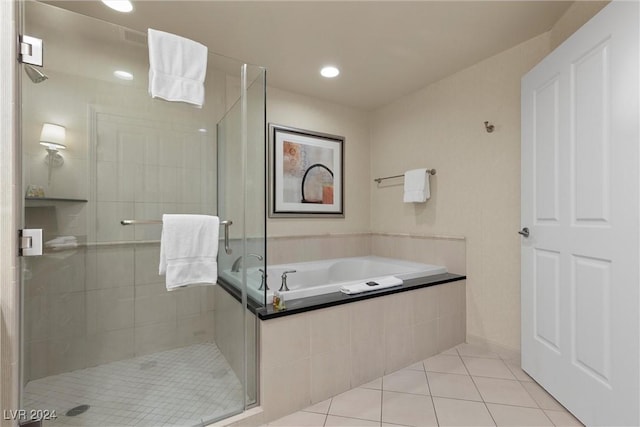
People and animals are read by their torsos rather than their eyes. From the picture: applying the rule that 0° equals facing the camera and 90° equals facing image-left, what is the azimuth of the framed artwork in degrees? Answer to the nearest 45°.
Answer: approximately 315°

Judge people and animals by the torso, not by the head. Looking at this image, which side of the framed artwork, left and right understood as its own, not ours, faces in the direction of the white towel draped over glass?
right

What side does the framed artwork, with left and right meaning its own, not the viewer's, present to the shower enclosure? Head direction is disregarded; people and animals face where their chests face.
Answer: right

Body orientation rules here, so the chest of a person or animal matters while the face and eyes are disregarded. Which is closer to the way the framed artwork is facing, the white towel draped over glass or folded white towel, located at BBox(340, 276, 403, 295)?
the folded white towel

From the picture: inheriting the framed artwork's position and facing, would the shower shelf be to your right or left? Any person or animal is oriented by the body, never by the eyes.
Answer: on your right

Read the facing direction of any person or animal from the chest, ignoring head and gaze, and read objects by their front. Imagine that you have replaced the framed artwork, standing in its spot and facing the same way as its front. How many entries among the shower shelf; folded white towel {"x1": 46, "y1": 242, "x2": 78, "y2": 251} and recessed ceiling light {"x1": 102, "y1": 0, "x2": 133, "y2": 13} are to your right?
3

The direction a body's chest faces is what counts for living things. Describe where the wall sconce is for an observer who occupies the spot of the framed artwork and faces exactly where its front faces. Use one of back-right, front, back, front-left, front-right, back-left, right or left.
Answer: right

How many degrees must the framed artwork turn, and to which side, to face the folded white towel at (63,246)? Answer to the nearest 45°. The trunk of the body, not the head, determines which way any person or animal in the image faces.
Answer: approximately 90° to its right

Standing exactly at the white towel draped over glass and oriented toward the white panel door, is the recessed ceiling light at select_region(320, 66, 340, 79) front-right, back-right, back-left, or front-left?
front-left

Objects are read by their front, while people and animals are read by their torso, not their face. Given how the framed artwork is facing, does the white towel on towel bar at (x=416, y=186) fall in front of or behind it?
in front

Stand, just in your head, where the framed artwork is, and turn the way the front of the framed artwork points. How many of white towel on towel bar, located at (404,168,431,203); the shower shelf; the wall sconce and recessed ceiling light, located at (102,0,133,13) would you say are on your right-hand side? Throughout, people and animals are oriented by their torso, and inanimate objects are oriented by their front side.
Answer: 3

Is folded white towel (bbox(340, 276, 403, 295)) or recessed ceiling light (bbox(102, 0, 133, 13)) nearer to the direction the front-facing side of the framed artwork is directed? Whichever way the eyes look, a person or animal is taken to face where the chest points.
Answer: the folded white towel

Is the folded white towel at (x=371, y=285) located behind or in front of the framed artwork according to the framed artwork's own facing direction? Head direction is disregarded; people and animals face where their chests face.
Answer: in front

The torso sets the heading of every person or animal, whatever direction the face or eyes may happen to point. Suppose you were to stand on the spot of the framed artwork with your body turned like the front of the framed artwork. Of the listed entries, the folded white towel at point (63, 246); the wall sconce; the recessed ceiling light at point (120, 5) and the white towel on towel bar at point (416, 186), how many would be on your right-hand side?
3
